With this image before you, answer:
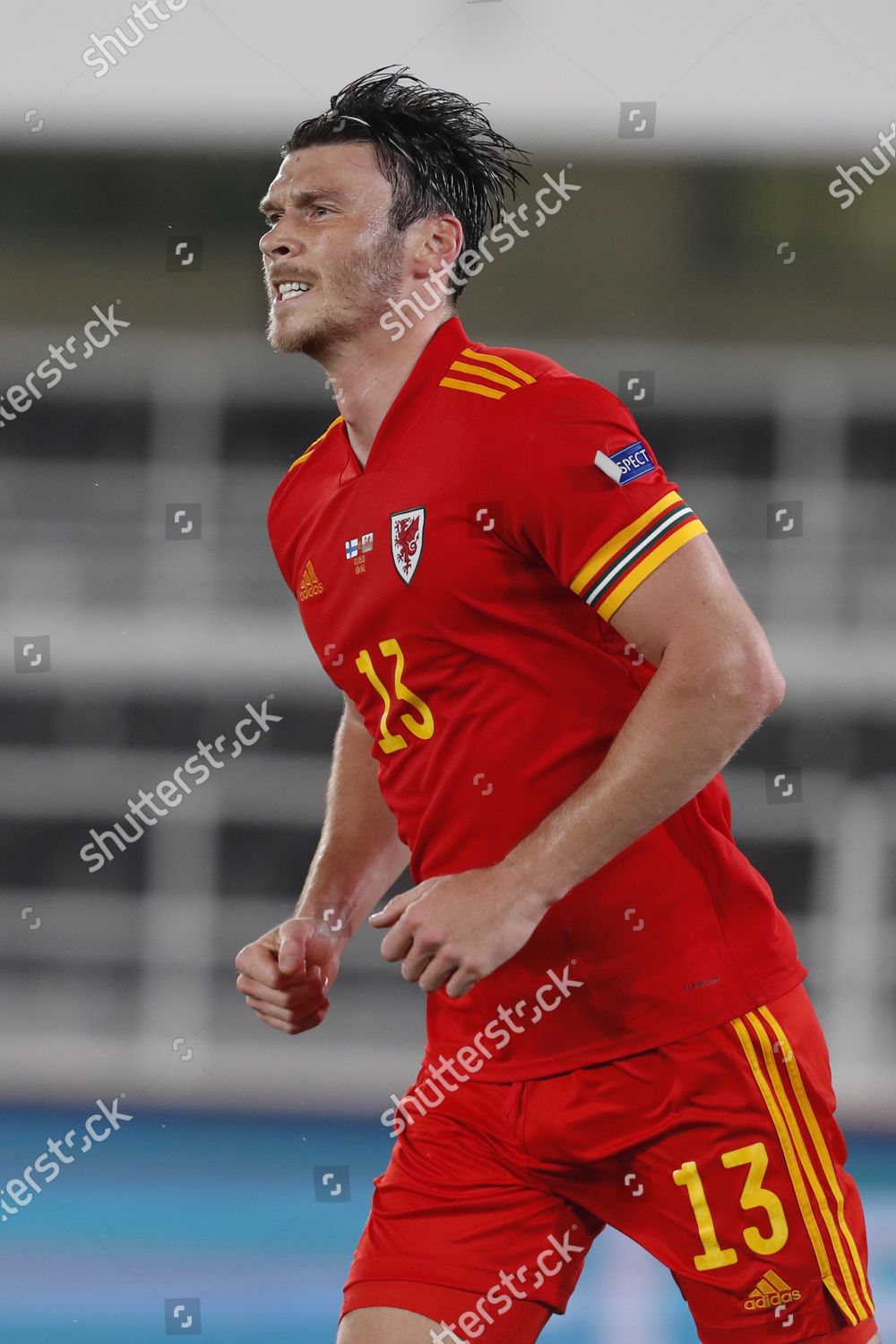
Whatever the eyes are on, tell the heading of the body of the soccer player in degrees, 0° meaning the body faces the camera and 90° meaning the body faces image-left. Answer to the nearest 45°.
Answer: approximately 45°
